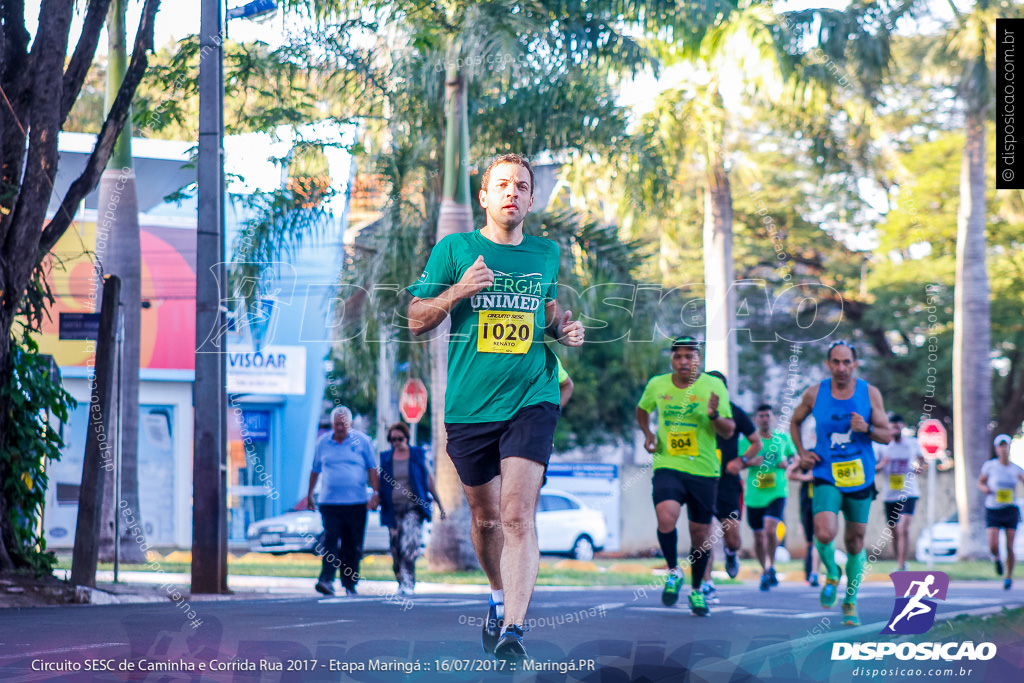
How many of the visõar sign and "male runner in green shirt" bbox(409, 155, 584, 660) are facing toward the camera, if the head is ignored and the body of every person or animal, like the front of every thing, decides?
2

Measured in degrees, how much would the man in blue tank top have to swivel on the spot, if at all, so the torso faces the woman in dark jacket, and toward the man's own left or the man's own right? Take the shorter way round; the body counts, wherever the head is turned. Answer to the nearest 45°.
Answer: approximately 135° to the man's own right

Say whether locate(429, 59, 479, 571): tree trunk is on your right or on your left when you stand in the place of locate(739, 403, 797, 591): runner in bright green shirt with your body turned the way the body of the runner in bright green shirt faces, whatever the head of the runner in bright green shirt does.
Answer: on your right

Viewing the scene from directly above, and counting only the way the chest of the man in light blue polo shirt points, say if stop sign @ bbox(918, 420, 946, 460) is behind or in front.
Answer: behind

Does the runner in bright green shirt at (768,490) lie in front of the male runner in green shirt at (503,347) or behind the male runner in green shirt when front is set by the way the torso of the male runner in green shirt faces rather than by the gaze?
behind

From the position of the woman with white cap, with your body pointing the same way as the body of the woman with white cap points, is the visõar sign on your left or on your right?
on your right

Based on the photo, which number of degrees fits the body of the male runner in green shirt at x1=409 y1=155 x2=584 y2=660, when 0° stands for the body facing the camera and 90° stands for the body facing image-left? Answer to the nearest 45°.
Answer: approximately 0°
